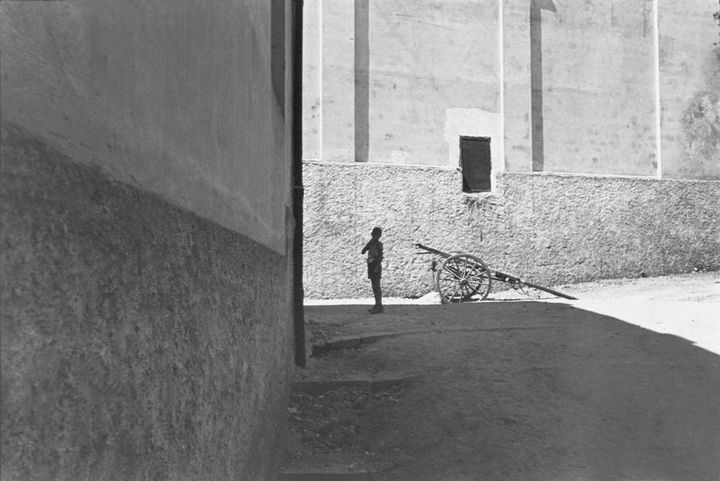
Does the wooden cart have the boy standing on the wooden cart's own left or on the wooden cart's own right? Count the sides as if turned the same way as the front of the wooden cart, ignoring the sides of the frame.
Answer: on the wooden cart's own right

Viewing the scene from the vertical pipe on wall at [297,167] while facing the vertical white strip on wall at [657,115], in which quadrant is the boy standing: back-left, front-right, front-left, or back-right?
front-left

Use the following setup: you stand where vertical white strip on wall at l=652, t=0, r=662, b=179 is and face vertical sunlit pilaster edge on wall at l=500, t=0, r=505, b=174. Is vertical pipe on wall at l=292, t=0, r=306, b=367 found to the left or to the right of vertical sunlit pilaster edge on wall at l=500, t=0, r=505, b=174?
left

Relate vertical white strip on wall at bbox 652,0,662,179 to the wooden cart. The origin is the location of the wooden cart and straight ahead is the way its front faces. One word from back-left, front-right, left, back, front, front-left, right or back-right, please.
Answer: front-left

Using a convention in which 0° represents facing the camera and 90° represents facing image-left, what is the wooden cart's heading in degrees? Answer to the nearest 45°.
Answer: approximately 270°

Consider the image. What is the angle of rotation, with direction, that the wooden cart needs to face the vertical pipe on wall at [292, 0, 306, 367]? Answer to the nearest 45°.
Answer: approximately 90° to its right

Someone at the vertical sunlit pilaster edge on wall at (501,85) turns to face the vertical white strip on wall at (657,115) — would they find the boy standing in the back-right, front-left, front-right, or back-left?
back-right
